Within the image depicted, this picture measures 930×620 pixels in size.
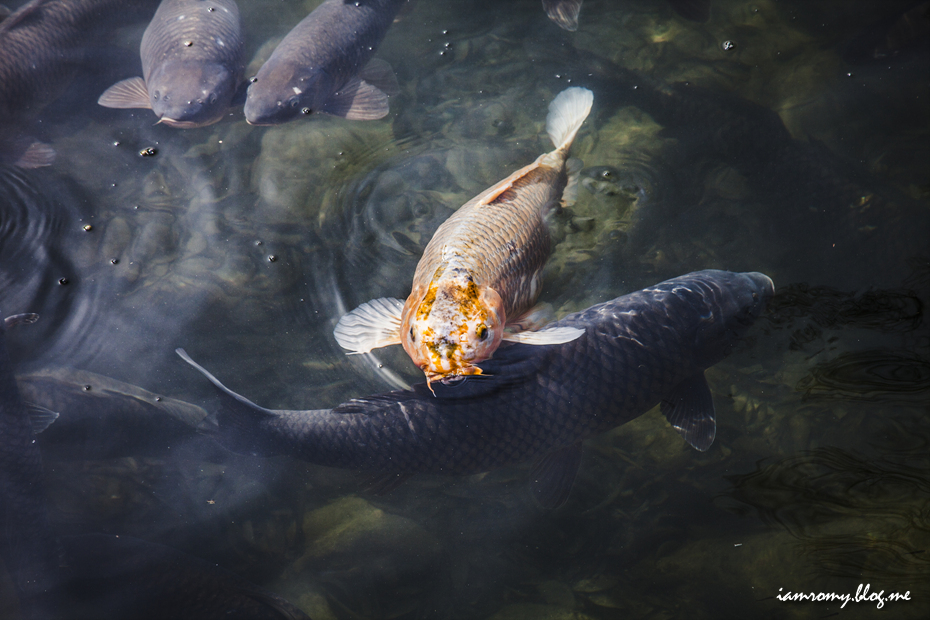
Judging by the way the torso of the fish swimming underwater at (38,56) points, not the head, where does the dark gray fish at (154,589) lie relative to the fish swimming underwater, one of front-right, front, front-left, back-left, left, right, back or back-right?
front-left

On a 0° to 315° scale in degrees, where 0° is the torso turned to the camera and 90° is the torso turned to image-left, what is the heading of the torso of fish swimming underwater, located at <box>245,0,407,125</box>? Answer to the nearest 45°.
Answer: approximately 45°

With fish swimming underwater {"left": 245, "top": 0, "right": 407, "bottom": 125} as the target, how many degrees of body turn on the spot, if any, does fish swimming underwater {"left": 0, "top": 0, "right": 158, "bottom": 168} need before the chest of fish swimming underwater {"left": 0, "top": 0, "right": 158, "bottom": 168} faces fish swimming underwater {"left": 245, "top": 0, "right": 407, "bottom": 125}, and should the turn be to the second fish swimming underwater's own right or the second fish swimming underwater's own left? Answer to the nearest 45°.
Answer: approximately 90° to the second fish swimming underwater's own left

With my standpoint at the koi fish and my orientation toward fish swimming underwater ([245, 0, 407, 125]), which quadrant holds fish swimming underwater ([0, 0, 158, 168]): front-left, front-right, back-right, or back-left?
front-left

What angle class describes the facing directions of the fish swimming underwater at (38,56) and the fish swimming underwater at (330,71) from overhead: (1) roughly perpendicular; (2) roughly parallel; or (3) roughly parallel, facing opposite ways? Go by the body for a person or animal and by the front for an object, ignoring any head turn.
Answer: roughly parallel

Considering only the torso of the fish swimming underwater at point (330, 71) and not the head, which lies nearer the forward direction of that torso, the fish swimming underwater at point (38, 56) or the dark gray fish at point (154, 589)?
the dark gray fish

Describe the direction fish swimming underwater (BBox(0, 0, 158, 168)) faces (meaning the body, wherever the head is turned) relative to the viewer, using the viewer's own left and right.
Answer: facing the viewer and to the left of the viewer

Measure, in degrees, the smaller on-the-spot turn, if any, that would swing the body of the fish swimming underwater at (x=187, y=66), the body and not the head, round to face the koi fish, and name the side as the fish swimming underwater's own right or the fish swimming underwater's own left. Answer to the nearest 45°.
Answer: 0° — it already faces it

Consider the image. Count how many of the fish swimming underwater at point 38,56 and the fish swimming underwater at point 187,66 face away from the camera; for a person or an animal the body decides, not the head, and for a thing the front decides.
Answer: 0

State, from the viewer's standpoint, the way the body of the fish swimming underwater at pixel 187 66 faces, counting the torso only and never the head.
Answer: toward the camera

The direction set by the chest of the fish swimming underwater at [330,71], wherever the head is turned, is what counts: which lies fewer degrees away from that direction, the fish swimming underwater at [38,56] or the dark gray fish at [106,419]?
the dark gray fish

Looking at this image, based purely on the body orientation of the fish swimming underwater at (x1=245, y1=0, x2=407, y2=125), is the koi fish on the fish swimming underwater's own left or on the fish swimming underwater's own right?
on the fish swimming underwater's own left
